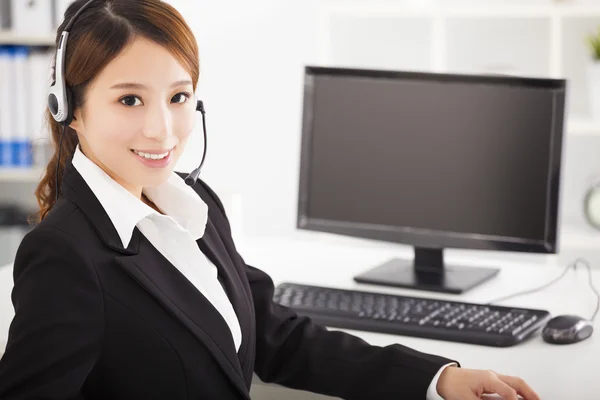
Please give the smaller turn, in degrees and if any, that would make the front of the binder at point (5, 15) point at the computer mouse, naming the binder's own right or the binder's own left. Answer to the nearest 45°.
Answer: approximately 45° to the binder's own left

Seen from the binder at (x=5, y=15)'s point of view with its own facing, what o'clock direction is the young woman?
The young woman is roughly at 12 o'clock from the binder.

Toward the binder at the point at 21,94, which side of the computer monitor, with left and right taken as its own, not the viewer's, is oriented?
right

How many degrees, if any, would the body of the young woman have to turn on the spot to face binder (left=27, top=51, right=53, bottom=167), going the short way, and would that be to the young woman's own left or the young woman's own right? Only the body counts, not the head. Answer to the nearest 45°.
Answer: approximately 135° to the young woman's own left

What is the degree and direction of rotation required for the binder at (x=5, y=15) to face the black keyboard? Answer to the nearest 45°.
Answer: approximately 45° to its left

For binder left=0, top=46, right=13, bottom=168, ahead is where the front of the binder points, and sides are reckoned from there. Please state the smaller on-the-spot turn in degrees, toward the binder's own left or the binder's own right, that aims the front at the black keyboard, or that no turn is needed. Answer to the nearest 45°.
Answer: approximately 45° to the binder's own left

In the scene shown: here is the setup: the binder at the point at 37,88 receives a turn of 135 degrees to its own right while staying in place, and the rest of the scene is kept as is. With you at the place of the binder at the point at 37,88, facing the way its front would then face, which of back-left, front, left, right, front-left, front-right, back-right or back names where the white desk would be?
back

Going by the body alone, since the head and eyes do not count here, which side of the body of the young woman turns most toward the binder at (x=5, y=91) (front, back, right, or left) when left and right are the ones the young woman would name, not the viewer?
back
